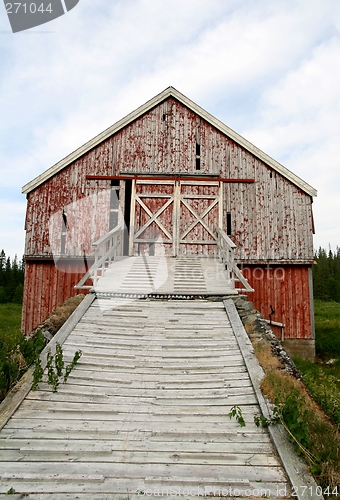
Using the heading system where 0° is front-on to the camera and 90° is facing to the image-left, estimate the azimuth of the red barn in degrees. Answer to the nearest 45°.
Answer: approximately 0°

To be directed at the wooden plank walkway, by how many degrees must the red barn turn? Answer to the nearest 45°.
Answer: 0° — it already faces it

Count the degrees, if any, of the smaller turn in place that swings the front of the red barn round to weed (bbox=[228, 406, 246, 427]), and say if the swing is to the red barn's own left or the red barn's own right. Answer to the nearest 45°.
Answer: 0° — it already faces it

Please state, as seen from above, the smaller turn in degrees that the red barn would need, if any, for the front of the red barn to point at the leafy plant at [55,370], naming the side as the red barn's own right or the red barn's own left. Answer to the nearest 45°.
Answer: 0° — it already faces it
